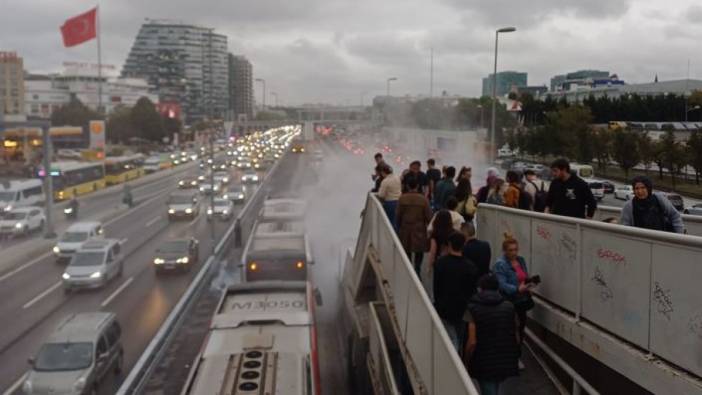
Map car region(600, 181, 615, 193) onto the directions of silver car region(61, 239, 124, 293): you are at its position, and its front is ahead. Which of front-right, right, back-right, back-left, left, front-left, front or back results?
back-left

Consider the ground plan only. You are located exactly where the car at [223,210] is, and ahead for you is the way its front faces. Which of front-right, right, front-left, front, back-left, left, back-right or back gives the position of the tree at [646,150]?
left

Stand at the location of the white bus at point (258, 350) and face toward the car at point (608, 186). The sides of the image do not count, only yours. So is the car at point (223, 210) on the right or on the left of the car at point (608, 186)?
left

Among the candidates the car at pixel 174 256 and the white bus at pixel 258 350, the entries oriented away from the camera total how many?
1

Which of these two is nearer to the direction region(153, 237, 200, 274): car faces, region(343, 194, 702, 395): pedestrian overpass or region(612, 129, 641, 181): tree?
the pedestrian overpass

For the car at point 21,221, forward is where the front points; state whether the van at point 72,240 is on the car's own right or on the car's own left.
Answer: on the car's own left

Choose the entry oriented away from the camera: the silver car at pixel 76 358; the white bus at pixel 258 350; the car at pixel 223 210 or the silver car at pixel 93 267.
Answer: the white bus

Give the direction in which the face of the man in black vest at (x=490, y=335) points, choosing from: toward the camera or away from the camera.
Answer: away from the camera

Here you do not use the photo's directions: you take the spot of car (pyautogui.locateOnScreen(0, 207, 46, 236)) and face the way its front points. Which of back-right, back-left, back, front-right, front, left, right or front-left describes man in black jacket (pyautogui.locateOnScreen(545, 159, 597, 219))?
front-left

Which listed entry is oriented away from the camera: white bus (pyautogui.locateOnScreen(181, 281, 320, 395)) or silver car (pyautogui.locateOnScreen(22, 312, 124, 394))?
the white bus

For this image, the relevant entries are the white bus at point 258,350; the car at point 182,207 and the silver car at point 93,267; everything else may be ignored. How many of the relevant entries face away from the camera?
1

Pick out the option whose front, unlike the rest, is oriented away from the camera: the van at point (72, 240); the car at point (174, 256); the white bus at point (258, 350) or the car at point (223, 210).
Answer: the white bus

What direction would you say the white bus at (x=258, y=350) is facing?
away from the camera

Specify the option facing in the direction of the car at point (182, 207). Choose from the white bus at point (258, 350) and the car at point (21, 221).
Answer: the white bus

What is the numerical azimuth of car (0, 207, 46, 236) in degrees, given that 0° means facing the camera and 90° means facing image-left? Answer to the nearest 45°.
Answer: approximately 45°

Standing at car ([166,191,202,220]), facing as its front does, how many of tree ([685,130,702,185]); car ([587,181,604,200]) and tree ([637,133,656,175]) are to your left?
3

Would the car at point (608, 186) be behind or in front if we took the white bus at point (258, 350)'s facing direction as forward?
in front
